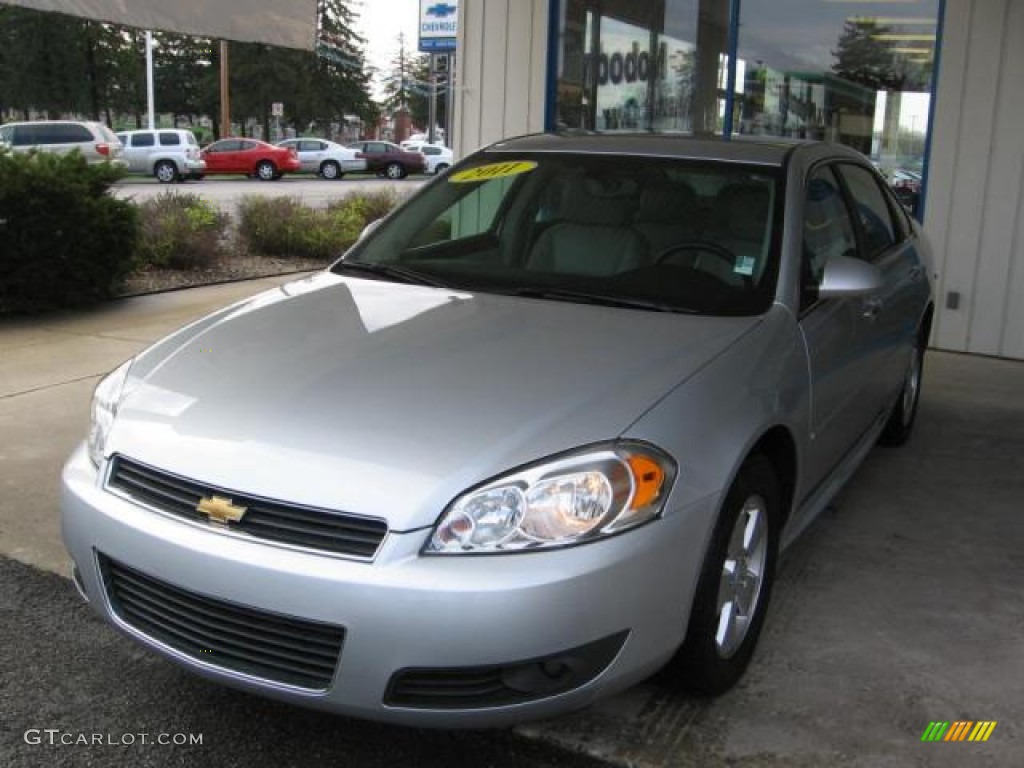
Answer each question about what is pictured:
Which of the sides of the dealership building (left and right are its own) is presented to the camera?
front

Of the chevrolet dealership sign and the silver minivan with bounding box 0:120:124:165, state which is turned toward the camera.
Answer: the chevrolet dealership sign

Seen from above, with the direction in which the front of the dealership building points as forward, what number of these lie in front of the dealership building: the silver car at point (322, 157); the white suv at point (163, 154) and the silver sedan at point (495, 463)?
1

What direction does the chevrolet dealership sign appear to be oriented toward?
toward the camera

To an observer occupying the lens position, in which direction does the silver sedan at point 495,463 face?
facing the viewer and to the left of the viewer
